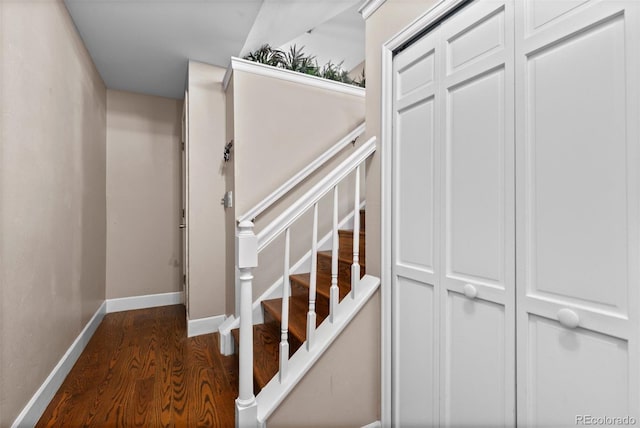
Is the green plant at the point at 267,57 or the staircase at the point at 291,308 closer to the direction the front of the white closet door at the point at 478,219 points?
the staircase

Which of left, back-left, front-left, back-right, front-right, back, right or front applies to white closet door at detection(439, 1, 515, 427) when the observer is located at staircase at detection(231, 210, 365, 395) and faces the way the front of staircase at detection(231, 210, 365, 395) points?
left

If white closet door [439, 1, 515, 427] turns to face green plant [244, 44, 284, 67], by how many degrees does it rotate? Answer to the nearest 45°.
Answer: approximately 90° to its right

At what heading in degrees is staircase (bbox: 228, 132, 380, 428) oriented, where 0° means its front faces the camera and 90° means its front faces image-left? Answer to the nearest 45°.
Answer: approximately 45°

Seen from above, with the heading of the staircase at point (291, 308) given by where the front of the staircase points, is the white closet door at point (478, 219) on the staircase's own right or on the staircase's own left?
on the staircase's own left

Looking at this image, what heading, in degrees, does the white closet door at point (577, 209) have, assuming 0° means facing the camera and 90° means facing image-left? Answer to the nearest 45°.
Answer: approximately 45°

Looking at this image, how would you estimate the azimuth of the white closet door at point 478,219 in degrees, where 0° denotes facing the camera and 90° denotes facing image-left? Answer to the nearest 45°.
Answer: approximately 45°

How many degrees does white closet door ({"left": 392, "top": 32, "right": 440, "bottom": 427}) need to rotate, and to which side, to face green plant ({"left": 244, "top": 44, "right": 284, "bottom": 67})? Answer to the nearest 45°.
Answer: approximately 90° to its right

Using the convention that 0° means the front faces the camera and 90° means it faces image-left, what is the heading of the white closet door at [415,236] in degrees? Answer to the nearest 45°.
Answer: approximately 45°

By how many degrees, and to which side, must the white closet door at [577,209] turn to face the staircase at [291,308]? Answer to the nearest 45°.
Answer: approximately 45° to its right

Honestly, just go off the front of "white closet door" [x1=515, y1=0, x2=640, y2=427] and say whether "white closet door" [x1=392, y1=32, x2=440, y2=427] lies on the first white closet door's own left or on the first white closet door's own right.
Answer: on the first white closet door's own right
